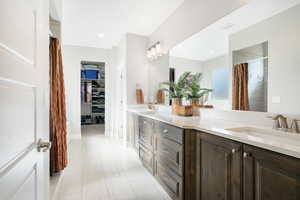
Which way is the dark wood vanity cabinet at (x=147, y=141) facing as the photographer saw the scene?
facing to the left of the viewer

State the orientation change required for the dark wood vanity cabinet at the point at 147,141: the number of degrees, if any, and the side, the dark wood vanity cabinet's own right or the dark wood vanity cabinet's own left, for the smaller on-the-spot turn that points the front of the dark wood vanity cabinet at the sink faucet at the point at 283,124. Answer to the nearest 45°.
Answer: approximately 135° to the dark wood vanity cabinet's own left

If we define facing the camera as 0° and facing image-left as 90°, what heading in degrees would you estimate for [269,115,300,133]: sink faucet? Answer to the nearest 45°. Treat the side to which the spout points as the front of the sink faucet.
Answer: approximately 45°

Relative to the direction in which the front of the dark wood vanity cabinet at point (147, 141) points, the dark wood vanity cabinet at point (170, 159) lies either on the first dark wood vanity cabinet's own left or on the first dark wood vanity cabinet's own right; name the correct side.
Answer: on the first dark wood vanity cabinet's own left

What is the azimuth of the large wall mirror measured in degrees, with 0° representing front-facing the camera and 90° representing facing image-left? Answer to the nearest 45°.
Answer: approximately 45°

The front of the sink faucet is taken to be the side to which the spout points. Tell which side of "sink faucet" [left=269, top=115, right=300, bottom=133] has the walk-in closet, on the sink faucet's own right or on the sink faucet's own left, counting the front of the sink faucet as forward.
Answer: on the sink faucet's own right

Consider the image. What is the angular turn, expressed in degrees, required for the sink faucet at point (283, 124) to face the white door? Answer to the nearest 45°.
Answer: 0° — it already faces it

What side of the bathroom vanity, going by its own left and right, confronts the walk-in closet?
right

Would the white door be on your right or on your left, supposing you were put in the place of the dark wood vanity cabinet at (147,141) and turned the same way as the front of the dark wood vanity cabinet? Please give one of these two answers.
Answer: on your left

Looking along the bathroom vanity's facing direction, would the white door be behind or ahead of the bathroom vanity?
ahead
